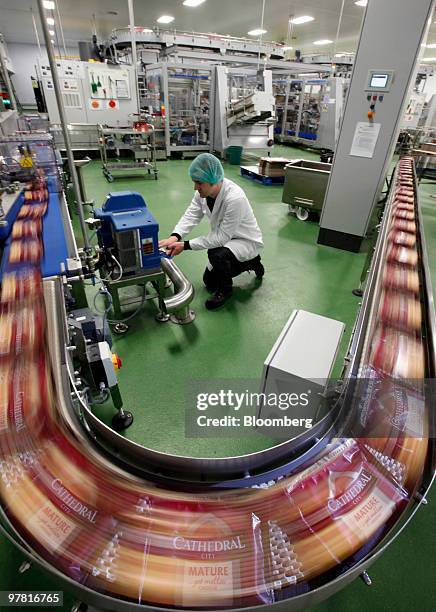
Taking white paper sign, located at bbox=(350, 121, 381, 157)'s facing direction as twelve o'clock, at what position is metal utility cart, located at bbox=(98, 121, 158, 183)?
The metal utility cart is roughly at 4 o'clock from the white paper sign.

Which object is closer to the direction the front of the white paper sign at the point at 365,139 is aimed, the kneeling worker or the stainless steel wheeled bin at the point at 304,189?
the kneeling worker

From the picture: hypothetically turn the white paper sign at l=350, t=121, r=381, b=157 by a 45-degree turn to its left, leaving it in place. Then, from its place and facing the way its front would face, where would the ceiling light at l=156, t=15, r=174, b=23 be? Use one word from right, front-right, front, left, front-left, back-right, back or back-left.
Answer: back

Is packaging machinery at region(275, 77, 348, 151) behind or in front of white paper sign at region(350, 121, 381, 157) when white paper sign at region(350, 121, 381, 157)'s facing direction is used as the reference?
behind

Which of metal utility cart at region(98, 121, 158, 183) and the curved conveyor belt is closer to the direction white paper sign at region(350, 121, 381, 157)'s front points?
the curved conveyor belt

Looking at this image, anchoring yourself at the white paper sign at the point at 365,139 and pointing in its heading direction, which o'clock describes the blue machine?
The blue machine is roughly at 1 o'clock from the white paper sign.

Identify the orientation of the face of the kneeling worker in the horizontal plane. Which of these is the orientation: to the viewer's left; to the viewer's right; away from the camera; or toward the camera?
to the viewer's left

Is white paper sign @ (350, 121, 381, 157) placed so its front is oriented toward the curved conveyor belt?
yes

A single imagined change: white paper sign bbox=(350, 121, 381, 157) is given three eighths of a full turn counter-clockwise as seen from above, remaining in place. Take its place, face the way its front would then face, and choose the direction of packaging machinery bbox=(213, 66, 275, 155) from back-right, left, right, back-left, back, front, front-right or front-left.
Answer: left

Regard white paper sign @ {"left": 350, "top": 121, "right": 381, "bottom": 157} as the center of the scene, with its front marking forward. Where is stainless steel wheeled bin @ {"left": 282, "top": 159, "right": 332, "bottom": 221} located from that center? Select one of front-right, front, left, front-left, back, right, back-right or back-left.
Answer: back-right

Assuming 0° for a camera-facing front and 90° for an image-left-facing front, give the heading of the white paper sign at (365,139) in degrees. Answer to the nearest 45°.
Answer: approximately 0°
